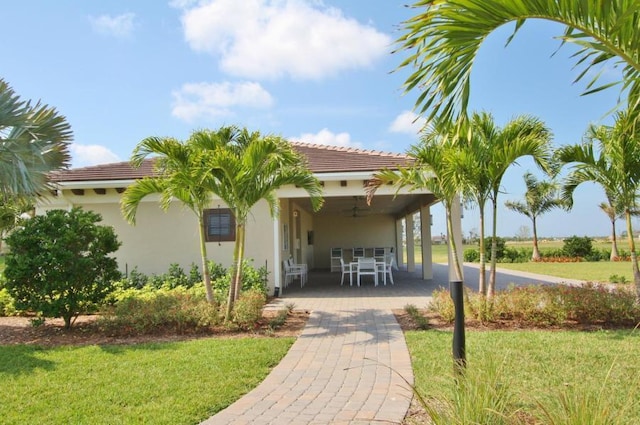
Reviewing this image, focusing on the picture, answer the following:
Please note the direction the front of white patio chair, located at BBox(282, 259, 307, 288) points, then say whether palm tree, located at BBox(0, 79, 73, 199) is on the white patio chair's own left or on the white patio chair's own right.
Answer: on the white patio chair's own right

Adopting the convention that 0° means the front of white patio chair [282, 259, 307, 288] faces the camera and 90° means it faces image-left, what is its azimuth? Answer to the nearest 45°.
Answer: approximately 270°

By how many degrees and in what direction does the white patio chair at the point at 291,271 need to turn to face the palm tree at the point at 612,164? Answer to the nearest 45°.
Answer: approximately 45° to its right

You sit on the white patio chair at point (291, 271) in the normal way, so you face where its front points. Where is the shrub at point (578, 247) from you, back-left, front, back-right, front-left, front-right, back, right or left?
front-left

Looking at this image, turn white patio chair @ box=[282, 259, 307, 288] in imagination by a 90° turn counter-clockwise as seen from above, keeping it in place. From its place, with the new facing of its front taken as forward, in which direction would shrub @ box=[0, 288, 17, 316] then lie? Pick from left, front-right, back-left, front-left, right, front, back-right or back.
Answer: back-left

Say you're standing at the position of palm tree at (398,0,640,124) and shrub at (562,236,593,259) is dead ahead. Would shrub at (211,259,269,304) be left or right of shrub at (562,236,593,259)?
left

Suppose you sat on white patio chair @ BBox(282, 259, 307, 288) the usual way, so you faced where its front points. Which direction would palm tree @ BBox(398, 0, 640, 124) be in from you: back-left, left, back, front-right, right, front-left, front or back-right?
right
